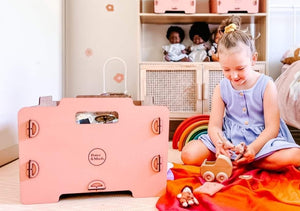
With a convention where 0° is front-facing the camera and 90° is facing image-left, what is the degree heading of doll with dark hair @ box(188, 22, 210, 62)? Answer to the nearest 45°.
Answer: approximately 0°

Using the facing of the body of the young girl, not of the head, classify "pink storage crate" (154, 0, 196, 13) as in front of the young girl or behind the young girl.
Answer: behind

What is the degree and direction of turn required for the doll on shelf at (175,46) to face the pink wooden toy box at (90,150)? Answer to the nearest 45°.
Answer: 0° — it already faces it

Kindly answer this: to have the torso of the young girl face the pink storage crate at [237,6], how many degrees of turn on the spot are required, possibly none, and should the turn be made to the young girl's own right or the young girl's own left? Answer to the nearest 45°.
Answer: approximately 180°
